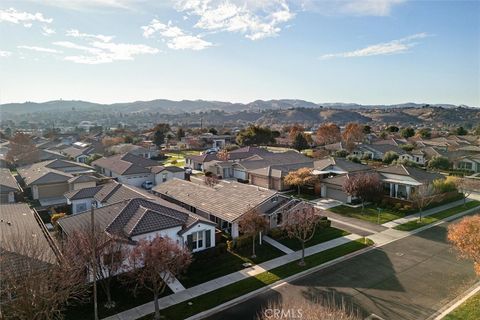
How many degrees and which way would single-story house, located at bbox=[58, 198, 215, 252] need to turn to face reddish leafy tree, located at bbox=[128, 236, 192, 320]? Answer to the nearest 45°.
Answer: approximately 45° to its right

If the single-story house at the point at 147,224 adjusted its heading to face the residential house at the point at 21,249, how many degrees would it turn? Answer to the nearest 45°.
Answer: approximately 90° to its right

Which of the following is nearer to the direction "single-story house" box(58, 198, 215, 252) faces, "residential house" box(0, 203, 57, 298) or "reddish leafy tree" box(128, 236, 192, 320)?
the reddish leafy tree

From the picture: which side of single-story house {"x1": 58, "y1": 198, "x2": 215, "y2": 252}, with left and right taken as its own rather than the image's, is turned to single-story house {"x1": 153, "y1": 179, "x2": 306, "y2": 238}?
left

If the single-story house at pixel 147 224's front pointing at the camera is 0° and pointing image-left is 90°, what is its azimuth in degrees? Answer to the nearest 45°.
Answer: approximately 315°

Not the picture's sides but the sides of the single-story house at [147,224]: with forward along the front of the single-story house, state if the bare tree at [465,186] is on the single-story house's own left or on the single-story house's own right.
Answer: on the single-story house's own left

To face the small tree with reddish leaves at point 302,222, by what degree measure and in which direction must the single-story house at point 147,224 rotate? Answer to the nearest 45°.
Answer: approximately 45° to its left

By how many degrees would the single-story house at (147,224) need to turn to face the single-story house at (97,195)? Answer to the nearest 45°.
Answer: approximately 135° to its left

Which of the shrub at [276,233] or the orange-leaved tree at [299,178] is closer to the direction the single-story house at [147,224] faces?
the shrub

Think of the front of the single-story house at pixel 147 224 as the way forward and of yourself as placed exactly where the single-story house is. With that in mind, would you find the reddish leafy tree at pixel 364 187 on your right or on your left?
on your left

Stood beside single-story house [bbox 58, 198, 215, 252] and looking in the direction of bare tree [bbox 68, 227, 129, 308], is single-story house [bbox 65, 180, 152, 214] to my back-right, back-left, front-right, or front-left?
back-right

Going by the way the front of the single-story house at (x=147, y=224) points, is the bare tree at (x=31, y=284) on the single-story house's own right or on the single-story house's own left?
on the single-story house's own right
